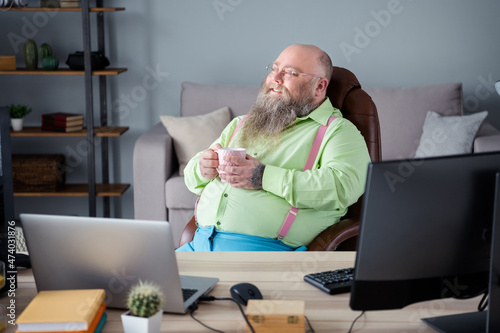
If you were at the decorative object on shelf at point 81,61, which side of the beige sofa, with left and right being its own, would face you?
right

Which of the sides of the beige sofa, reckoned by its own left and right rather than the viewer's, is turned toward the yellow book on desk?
front

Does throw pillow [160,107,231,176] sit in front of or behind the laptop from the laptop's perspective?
in front

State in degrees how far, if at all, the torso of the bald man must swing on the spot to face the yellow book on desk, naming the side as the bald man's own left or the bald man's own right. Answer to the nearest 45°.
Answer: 0° — they already face it

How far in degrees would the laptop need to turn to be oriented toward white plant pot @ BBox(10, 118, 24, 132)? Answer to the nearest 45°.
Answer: approximately 45° to its left

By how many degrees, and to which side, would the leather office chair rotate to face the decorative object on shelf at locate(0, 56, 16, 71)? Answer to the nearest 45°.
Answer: approximately 90° to its right

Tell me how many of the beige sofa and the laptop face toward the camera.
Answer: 1

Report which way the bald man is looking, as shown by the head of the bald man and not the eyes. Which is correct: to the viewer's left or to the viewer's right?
to the viewer's left

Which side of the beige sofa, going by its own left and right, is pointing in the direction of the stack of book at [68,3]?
right

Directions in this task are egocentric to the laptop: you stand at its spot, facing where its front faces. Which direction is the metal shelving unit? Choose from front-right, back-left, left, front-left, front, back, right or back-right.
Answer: front-left
